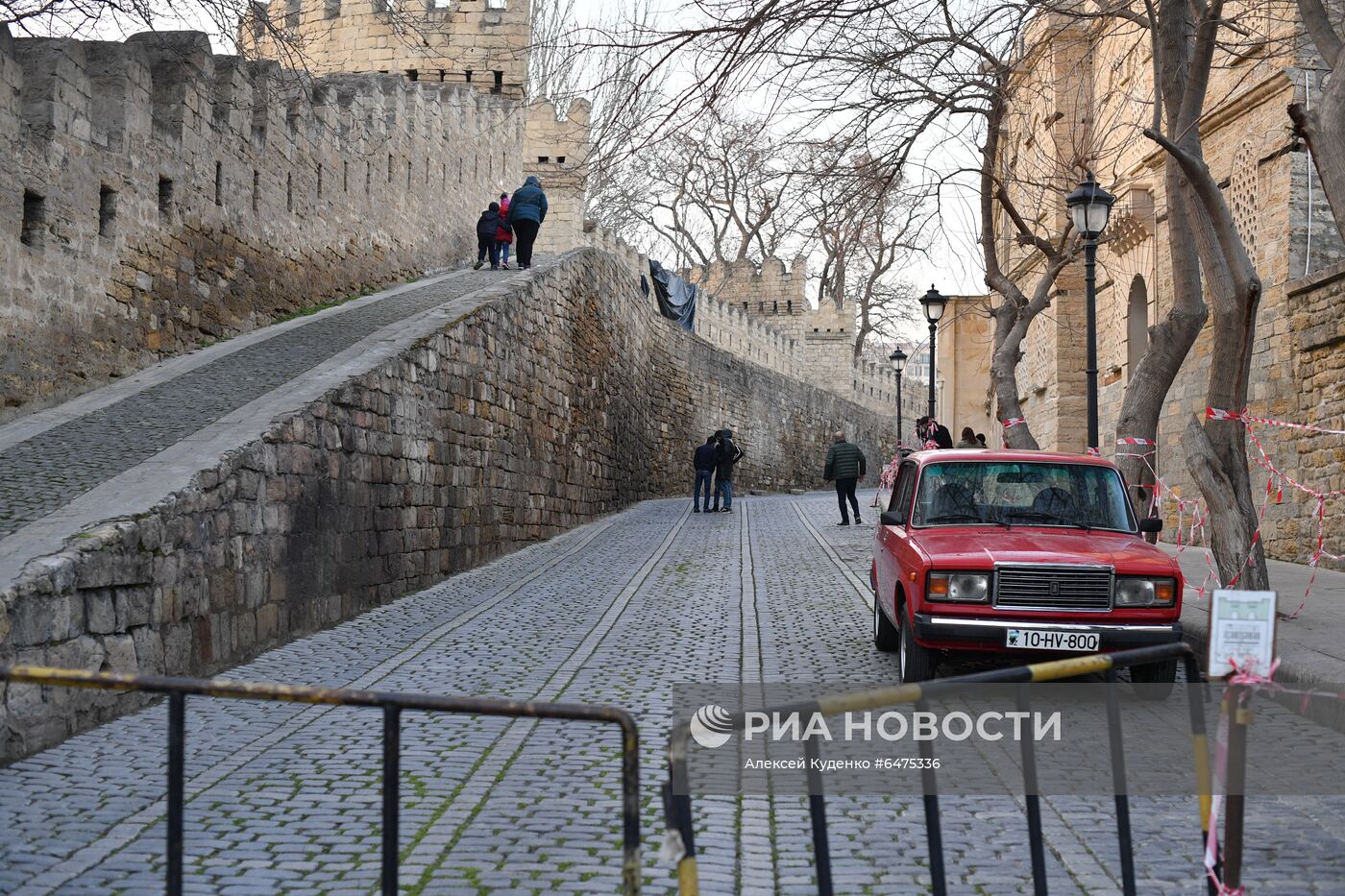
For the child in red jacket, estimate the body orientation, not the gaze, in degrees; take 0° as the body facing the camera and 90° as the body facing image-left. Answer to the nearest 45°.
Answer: approximately 180°

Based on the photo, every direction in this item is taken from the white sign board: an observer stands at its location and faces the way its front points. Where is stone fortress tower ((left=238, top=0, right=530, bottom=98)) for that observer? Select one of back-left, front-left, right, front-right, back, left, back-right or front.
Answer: back-right

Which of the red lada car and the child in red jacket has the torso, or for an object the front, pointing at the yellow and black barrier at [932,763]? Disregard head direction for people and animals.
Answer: the red lada car

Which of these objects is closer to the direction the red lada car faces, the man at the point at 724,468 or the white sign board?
the white sign board

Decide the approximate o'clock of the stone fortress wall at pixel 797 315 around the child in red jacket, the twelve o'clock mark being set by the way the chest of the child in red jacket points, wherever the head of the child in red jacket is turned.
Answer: The stone fortress wall is roughly at 1 o'clock from the child in red jacket.

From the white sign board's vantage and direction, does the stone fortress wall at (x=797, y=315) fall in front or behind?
behind

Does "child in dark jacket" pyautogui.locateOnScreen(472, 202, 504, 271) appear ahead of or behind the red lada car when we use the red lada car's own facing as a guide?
behind

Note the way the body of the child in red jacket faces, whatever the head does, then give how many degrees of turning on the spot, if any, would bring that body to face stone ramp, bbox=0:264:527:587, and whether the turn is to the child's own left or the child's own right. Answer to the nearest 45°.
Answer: approximately 180°

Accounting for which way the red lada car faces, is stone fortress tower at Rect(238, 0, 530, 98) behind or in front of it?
behind

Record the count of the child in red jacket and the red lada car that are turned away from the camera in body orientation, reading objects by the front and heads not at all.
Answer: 1

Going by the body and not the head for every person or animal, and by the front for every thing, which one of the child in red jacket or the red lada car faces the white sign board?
the red lada car

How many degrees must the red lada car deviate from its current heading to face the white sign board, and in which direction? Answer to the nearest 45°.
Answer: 0° — it already faces it

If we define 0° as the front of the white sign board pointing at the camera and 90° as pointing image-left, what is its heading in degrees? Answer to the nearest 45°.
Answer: approximately 0°
